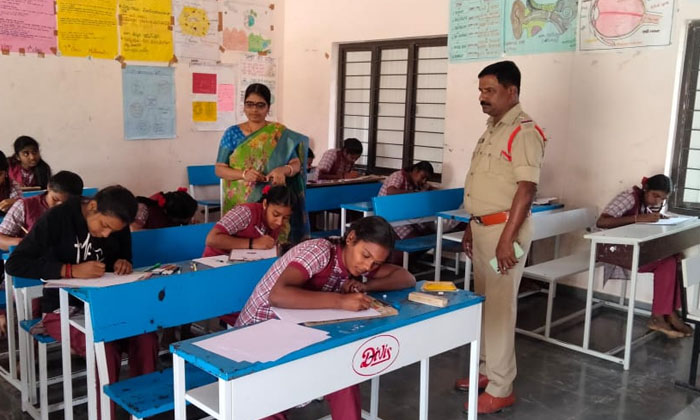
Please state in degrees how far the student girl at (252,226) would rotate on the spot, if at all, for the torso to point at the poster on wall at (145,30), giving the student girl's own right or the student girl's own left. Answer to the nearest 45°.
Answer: approximately 135° to the student girl's own left

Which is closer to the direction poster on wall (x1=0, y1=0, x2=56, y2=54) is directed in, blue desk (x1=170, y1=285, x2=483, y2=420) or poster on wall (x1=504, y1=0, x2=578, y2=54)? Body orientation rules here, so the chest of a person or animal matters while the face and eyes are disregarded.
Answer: the blue desk

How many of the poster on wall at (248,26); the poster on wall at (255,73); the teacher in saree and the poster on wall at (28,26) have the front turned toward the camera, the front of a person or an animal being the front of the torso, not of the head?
4

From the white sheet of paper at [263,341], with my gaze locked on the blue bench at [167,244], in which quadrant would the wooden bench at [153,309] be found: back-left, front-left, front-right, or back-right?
front-left

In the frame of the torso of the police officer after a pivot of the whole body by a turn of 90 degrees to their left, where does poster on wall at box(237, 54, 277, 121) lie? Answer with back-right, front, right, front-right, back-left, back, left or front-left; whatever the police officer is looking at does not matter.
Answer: back

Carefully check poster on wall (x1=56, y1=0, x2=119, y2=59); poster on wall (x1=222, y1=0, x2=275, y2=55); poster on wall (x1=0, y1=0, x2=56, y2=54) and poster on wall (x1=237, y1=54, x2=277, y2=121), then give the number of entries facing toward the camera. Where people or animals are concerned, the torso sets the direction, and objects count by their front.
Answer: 4

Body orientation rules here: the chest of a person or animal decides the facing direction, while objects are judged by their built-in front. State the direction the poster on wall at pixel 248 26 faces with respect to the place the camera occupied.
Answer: facing the viewer

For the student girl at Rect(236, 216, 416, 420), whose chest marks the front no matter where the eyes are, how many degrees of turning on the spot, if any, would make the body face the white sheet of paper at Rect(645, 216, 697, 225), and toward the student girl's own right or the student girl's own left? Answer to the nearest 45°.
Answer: approximately 90° to the student girl's own left

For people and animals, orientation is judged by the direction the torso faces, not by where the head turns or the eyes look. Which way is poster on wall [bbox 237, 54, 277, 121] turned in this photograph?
toward the camera

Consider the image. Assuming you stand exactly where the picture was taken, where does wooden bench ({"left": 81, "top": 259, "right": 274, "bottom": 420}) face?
facing the viewer and to the right of the viewer

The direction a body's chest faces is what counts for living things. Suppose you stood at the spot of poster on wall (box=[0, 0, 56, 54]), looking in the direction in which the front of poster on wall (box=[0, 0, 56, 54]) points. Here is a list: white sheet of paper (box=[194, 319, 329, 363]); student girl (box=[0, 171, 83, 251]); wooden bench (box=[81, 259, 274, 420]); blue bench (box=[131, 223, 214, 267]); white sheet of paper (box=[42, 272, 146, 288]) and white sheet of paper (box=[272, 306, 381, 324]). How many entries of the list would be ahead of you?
6

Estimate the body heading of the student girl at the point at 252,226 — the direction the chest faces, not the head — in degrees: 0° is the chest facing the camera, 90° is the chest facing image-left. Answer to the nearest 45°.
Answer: approximately 315°

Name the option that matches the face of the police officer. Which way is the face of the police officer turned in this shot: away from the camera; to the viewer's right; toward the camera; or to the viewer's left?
to the viewer's left

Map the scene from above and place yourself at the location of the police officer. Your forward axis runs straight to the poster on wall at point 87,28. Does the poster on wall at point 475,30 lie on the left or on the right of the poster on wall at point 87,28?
right

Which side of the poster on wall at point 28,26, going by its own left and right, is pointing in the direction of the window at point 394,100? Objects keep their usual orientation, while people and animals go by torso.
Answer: left

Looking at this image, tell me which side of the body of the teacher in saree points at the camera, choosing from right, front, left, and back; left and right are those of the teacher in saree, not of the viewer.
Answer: front
